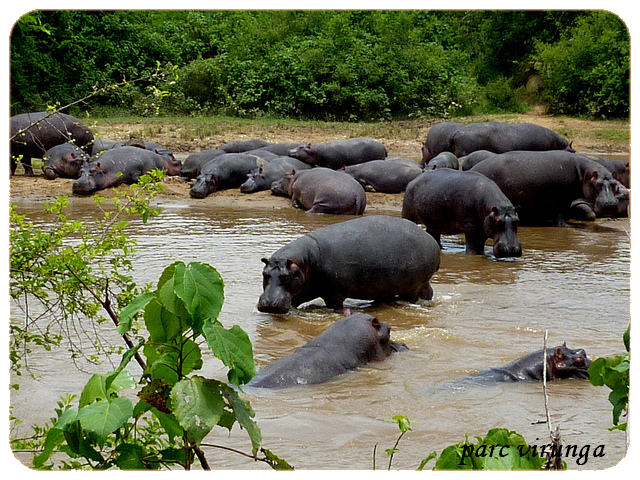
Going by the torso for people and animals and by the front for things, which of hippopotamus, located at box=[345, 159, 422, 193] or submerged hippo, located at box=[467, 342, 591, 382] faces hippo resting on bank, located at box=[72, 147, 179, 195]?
the hippopotamus

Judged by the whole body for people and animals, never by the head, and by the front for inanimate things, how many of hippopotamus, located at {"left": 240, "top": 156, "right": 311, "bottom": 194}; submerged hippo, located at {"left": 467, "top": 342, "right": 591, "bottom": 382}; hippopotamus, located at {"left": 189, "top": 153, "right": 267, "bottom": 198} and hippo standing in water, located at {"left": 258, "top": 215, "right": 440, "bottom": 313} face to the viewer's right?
1

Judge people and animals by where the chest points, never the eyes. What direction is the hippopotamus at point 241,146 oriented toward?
to the viewer's left

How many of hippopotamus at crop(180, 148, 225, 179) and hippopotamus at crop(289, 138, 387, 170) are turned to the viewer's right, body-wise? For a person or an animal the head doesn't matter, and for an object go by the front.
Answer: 0

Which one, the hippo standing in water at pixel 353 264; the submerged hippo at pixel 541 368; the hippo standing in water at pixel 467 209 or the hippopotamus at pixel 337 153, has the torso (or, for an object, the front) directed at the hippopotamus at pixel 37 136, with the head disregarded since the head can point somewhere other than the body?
the hippopotamus at pixel 337 153

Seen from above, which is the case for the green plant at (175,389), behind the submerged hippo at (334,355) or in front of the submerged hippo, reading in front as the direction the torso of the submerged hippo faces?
behind

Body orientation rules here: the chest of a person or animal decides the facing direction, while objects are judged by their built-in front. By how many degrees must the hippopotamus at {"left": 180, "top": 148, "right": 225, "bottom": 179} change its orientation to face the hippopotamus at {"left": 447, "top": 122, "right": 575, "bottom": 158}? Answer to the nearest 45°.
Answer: approximately 135° to its left

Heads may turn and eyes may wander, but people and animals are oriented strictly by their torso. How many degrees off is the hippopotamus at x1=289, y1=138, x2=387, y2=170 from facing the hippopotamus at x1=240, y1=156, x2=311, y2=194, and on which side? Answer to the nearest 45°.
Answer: approximately 45° to its left

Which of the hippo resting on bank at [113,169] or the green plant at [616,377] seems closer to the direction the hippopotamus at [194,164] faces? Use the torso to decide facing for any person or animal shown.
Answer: the hippo resting on bank

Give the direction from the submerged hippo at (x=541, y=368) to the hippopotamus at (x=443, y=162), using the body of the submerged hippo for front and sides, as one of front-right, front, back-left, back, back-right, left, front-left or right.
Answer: left

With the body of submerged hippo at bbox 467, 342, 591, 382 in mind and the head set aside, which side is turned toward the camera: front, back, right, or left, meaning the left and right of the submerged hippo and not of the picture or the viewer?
right

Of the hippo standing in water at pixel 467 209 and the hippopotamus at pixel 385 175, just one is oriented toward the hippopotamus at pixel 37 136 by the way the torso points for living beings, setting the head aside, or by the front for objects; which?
the hippopotamus at pixel 385 175

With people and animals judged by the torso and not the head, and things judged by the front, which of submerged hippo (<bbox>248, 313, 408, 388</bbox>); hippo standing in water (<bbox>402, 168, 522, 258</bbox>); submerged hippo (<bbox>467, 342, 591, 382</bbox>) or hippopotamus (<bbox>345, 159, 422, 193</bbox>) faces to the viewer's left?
the hippopotamus

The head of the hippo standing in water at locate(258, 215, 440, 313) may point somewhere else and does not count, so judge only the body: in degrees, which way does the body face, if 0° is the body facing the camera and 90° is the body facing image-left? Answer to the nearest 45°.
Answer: approximately 45°
